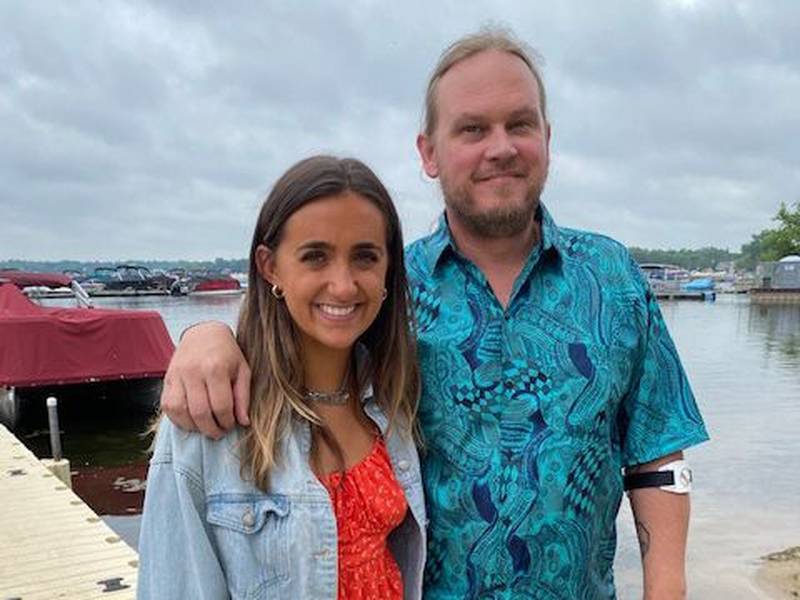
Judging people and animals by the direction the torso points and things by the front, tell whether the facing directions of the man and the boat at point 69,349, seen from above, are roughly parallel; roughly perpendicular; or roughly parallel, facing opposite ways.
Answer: roughly perpendicular

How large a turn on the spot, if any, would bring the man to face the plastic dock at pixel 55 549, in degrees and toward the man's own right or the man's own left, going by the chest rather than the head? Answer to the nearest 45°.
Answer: approximately 135° to the man's own right

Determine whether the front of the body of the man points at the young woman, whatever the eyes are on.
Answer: no

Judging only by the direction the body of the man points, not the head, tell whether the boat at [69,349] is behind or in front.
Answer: behind

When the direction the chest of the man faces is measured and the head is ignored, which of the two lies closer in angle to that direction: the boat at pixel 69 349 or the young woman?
the young woman

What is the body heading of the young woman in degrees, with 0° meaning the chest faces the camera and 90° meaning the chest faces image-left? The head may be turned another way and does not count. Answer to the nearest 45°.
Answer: approximately 315°

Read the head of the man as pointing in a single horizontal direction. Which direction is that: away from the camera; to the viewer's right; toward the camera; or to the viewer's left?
toward the camera

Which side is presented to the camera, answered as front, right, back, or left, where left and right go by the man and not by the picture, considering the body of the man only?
front

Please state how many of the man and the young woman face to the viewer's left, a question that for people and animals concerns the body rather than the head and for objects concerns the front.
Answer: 0

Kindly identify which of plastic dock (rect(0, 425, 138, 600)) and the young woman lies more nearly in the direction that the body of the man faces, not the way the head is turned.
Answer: the young woman
